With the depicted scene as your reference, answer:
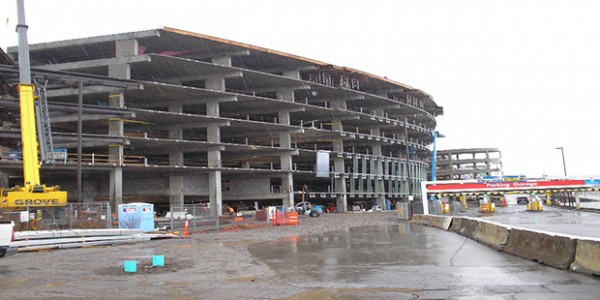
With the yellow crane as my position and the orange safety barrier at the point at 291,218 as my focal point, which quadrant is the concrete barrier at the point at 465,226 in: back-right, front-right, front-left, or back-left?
front-right

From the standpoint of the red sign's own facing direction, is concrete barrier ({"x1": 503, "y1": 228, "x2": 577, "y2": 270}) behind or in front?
in front

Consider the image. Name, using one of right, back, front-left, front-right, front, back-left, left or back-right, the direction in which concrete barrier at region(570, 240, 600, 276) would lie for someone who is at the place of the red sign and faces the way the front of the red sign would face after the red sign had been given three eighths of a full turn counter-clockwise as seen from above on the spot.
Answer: back-right

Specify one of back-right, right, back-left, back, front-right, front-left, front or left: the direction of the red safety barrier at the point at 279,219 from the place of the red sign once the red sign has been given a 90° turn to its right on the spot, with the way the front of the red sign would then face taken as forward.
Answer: front-left

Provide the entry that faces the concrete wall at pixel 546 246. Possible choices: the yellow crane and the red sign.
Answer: the red sign

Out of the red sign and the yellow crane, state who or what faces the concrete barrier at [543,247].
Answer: the red sign

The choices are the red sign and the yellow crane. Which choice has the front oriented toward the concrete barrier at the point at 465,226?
the red sign

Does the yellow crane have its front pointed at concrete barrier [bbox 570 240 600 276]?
no

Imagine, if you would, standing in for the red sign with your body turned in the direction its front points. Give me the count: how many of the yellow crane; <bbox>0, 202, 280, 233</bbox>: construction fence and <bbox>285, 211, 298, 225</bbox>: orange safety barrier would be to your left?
0

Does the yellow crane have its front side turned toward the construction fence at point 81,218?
no

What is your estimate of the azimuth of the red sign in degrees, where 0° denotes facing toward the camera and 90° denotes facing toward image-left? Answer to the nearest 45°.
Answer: approximately 0°
